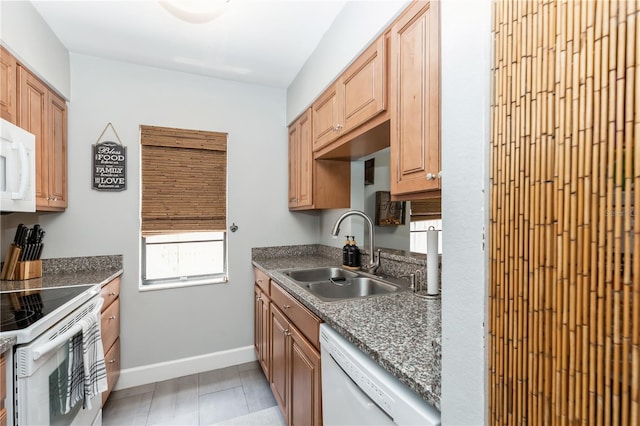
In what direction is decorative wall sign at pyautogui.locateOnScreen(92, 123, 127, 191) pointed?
toward the camera

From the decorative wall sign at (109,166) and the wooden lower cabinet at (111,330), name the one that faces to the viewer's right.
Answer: the wooden lower cabinet

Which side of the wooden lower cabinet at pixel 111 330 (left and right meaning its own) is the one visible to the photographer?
right

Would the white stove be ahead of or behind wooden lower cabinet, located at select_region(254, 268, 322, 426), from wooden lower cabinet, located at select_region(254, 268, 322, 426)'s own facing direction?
ahead

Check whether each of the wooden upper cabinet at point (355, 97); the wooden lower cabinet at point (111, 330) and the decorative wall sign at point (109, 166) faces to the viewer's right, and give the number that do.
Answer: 1

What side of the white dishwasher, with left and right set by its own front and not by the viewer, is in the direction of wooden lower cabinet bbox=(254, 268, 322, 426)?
right

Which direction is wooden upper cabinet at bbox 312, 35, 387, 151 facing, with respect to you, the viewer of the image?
facing the viewer and to the left of the viewer

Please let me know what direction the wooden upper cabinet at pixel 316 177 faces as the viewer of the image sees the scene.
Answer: facing to the left of the viewer

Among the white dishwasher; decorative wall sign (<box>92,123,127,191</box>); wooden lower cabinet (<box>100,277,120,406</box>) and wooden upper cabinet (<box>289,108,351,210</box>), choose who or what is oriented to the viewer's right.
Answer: the wooden lower cabinet

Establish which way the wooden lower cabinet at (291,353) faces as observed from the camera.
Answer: facing to the left of the viewer
